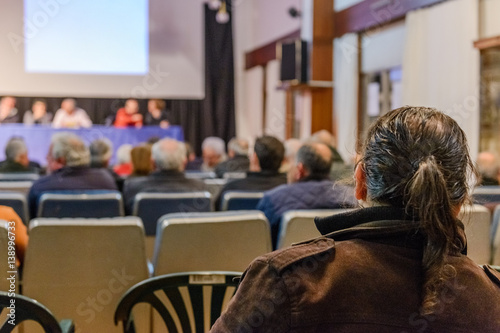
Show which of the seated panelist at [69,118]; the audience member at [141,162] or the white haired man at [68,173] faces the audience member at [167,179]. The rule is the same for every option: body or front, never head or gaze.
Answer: the seated panelist

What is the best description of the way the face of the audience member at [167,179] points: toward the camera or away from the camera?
away from the camera

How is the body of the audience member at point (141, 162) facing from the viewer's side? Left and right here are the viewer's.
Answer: facing away from the viewer

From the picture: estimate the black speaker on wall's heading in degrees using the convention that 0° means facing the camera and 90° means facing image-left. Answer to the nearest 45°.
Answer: approximately 45°

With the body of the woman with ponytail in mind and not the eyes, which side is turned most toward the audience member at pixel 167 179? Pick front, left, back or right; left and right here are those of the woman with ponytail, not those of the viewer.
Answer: front

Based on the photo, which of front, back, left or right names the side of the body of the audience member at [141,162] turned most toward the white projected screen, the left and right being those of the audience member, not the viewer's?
front

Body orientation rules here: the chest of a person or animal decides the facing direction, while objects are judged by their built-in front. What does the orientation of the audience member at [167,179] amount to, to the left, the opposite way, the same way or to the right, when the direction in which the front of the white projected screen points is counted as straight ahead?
the opposite way

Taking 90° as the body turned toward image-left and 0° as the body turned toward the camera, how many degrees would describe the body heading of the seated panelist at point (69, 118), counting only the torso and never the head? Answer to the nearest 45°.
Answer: approximately 0°

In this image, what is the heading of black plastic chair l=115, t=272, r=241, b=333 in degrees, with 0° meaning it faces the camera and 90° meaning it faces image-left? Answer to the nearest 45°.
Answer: approximately 180°

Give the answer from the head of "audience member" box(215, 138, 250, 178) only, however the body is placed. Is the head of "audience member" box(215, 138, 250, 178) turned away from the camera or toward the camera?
away from the camera

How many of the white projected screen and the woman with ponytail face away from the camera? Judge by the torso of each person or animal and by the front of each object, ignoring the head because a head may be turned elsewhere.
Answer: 1

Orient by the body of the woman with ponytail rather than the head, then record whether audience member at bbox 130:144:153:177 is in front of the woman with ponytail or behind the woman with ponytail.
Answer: in front

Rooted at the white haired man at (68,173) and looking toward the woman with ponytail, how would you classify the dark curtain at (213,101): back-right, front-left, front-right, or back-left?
back-left

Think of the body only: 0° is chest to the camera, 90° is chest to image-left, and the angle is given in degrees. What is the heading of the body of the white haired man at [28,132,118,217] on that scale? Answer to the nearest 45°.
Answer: approximately 135°
